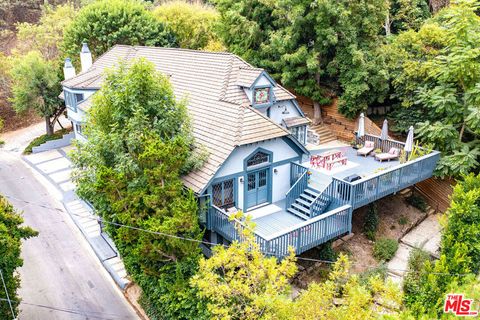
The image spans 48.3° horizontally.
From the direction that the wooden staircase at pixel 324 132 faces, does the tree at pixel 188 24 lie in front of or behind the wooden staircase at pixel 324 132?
behind

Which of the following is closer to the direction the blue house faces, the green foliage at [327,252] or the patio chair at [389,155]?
the green foliage

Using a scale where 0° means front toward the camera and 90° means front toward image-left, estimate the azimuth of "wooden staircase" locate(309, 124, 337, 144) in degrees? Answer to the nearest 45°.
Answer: approximately 315°

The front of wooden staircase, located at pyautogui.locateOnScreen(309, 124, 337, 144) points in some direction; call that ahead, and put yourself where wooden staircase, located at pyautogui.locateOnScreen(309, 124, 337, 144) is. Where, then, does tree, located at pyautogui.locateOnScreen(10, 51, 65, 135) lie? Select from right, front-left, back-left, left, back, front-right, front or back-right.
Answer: back-right

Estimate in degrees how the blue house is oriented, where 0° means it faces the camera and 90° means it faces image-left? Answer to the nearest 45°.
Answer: approximately 315°

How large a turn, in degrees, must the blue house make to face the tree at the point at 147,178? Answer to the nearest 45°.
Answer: approximately 90° to its right

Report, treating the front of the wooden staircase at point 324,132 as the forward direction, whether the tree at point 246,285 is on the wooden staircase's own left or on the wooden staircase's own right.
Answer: on the wooden staircase's own right

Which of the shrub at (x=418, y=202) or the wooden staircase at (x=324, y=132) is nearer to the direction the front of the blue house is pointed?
the shrub

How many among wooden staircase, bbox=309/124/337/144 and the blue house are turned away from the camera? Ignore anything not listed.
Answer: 0

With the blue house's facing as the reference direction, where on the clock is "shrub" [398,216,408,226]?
The shrub is roughly at 10 o'clock from the blue house.
